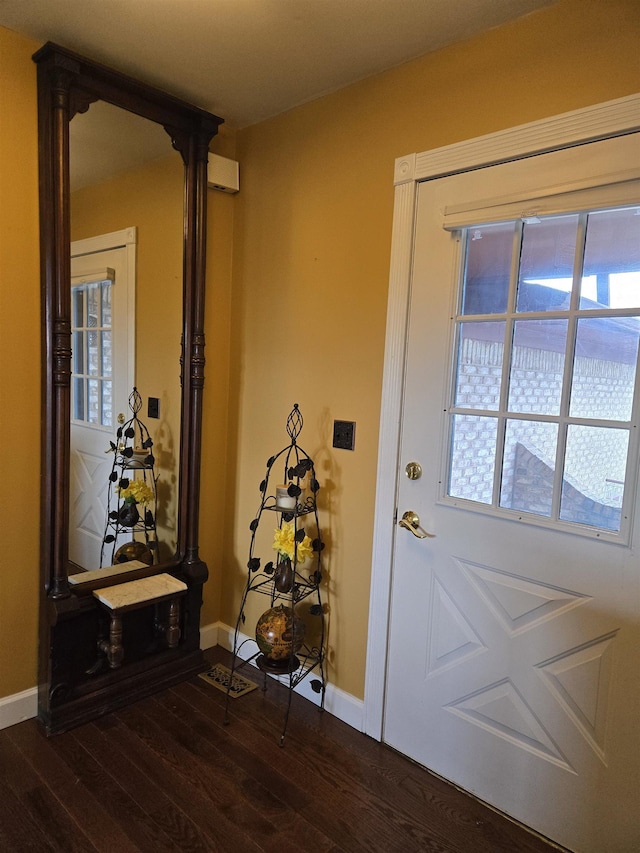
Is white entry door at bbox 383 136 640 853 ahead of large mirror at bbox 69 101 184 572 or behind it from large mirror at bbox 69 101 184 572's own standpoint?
ahead

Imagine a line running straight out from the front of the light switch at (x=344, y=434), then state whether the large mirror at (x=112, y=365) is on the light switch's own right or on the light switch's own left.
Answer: on the light switch's own right

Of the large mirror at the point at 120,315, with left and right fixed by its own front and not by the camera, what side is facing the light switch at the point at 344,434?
front

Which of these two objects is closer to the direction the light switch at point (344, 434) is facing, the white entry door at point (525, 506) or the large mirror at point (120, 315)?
the large mirror

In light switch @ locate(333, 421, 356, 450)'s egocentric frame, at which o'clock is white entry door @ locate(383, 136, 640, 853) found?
The white entry door is roughly at 9 o'clock from the light switch.

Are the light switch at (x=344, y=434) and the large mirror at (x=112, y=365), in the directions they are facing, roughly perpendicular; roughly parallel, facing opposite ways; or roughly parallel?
roughly perpendicular

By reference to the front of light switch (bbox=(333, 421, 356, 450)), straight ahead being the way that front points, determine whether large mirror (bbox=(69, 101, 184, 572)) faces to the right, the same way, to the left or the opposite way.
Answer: to the left

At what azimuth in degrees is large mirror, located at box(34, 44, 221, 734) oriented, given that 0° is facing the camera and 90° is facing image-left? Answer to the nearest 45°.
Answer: approximately 315°

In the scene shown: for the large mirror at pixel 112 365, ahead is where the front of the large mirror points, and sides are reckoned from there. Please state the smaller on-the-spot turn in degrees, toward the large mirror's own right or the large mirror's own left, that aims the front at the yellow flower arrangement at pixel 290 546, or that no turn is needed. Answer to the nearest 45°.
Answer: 0° — it already faces it

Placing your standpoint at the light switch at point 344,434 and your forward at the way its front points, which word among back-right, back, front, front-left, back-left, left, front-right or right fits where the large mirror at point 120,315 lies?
front-right

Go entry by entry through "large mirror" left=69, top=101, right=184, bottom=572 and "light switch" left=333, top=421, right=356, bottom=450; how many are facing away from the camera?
0

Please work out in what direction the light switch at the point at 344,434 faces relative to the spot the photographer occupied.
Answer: facing the viewer and to the left of the viewer
